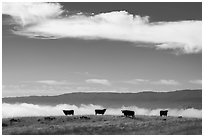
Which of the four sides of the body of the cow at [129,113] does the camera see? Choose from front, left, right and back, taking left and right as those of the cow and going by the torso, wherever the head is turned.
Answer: left
